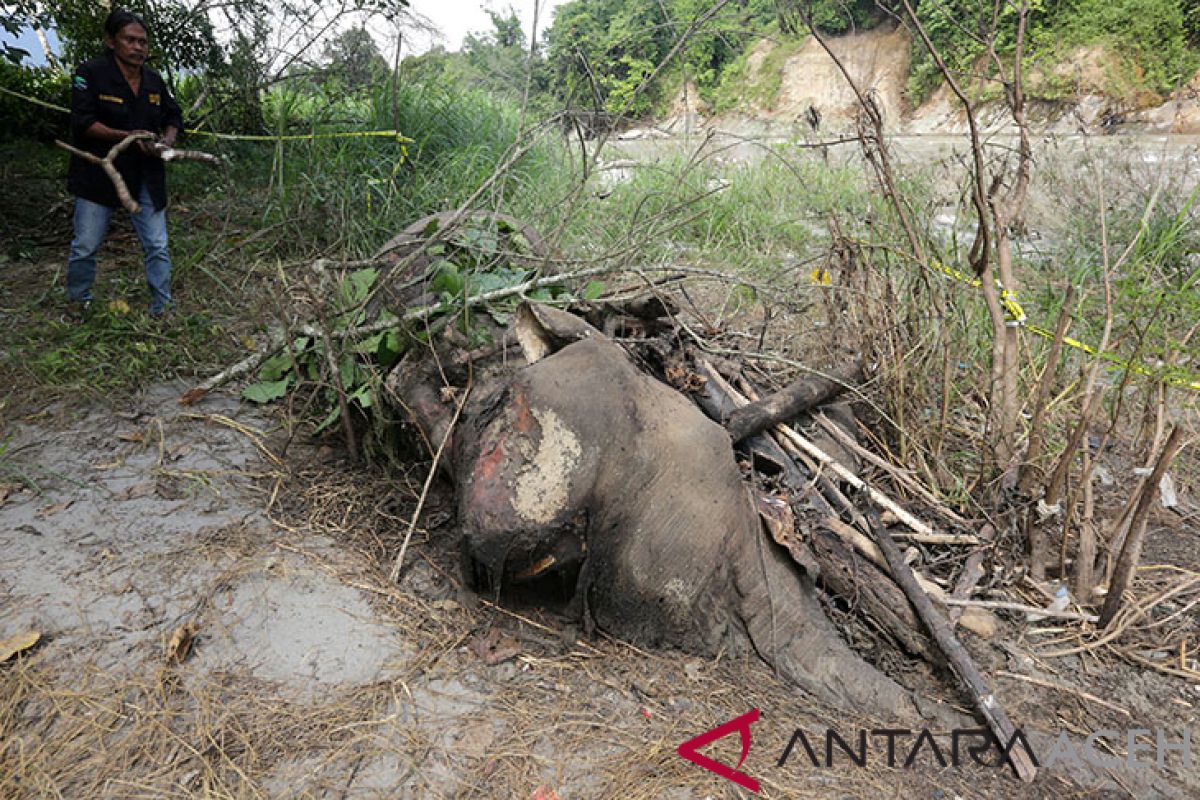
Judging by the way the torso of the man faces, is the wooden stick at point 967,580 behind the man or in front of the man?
in front

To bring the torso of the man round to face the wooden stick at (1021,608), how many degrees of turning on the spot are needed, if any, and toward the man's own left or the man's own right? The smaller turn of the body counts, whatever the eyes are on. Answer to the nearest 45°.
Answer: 0° — they already face it

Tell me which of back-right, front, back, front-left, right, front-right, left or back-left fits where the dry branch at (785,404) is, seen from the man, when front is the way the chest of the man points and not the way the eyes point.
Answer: front

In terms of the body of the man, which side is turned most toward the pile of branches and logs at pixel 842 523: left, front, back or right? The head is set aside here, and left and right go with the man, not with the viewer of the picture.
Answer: front

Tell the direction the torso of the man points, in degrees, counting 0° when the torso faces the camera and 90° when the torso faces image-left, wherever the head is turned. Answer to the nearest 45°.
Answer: approximately 315°

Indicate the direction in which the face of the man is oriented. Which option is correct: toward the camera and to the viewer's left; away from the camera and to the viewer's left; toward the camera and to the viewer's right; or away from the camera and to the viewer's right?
toward the camera and to the viewer's right

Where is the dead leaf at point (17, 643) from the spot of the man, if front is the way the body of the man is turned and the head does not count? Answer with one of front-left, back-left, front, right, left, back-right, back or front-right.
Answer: front-right

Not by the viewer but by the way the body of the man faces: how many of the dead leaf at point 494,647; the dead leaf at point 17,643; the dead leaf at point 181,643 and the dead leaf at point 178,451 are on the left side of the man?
0

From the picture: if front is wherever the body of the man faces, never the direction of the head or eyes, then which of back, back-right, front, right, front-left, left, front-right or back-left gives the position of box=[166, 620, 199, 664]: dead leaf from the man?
front-right

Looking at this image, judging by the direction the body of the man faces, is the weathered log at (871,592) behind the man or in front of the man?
in front

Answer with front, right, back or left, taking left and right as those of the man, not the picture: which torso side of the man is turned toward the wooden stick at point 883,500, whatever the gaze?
front
